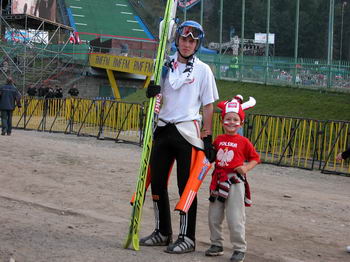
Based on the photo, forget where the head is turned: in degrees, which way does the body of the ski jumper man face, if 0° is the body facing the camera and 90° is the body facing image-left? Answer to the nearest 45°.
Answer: approximately 45°

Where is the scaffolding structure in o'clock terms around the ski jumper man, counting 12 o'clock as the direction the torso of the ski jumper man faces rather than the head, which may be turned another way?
The scaffolding structure is roughly at 4 o'clock from the ski jumper man.

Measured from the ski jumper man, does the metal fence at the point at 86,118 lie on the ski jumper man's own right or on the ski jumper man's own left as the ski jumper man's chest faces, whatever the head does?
on the ski jumper man's own right
